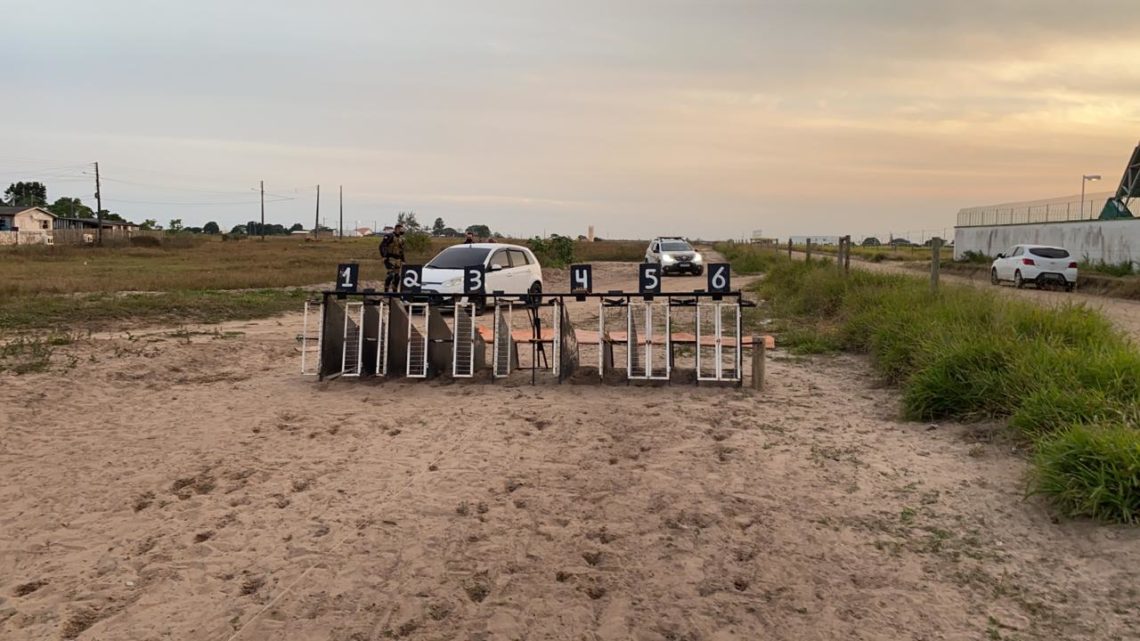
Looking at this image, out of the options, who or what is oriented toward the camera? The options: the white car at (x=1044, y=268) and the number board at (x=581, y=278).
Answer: the number board

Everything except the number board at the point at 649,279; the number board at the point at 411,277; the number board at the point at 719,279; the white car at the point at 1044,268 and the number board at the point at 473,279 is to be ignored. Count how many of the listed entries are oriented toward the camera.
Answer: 4

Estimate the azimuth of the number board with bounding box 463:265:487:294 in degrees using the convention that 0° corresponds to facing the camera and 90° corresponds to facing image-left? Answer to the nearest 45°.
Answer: approximately 0°

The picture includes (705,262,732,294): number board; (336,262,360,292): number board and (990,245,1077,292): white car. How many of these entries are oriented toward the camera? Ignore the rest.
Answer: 2

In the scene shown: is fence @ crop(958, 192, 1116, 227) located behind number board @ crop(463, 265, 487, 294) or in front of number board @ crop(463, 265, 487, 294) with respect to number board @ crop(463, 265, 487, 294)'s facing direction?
behind

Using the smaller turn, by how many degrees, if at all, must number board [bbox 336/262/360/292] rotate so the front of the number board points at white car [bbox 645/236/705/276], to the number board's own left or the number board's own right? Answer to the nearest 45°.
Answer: approximately 135° to the number board's own left

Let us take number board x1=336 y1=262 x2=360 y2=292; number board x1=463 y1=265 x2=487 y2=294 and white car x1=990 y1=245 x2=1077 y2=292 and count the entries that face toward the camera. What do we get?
2

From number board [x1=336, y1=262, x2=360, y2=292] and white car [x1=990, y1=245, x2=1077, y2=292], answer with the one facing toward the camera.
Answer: the number board

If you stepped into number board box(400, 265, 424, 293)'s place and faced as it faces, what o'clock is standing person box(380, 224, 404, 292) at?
The standing person is roughly at 6 o'clock from the number board.

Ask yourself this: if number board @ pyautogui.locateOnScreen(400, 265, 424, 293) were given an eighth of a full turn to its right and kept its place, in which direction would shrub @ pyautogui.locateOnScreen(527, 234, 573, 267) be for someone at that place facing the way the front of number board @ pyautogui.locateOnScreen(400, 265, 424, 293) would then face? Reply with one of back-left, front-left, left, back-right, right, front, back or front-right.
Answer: back-right

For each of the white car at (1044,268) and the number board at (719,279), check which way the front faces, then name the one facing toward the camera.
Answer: the number board

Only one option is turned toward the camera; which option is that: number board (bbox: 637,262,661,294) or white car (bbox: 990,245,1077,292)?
the number board

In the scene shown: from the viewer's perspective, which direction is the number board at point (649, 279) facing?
toward the camera

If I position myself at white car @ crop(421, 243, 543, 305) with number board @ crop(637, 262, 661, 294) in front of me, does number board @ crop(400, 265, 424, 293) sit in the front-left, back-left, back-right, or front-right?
front-right

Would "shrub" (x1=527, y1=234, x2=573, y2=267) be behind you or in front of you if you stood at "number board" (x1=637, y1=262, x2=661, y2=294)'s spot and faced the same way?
behind

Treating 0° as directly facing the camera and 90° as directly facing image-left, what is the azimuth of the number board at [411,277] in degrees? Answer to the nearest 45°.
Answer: approximately 0°

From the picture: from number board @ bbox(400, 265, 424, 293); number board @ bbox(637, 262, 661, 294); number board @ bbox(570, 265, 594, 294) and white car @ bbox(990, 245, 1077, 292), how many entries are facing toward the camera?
3

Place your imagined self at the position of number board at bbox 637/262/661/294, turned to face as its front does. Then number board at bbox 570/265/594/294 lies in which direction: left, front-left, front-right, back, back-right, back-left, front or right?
right
